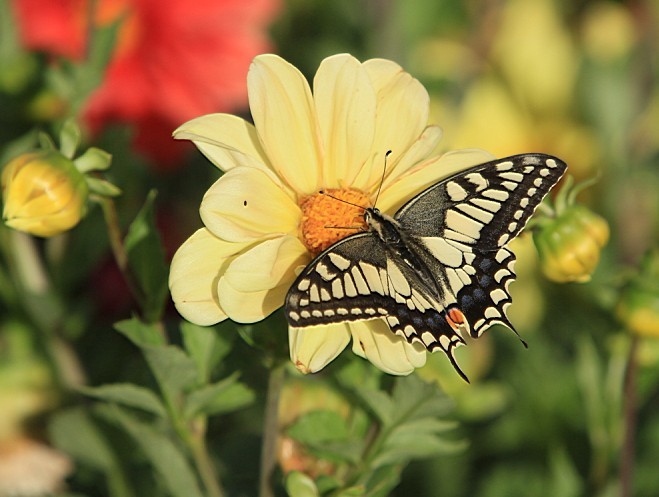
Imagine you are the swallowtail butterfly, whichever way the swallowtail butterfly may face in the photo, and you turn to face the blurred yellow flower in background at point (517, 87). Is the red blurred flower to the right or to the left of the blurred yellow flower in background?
left

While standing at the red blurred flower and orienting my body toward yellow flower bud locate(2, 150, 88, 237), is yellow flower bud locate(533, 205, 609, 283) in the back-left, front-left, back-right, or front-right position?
front-left

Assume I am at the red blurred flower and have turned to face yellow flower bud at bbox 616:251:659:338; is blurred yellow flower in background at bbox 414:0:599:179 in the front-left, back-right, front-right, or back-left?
front-left

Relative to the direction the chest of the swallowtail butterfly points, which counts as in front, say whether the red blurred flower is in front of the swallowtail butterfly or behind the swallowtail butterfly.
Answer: in front

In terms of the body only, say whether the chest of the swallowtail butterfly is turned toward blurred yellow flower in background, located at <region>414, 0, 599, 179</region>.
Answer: no

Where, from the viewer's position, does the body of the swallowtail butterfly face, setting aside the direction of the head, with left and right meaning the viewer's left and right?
facing away from the viewer and to the left of the viewer
